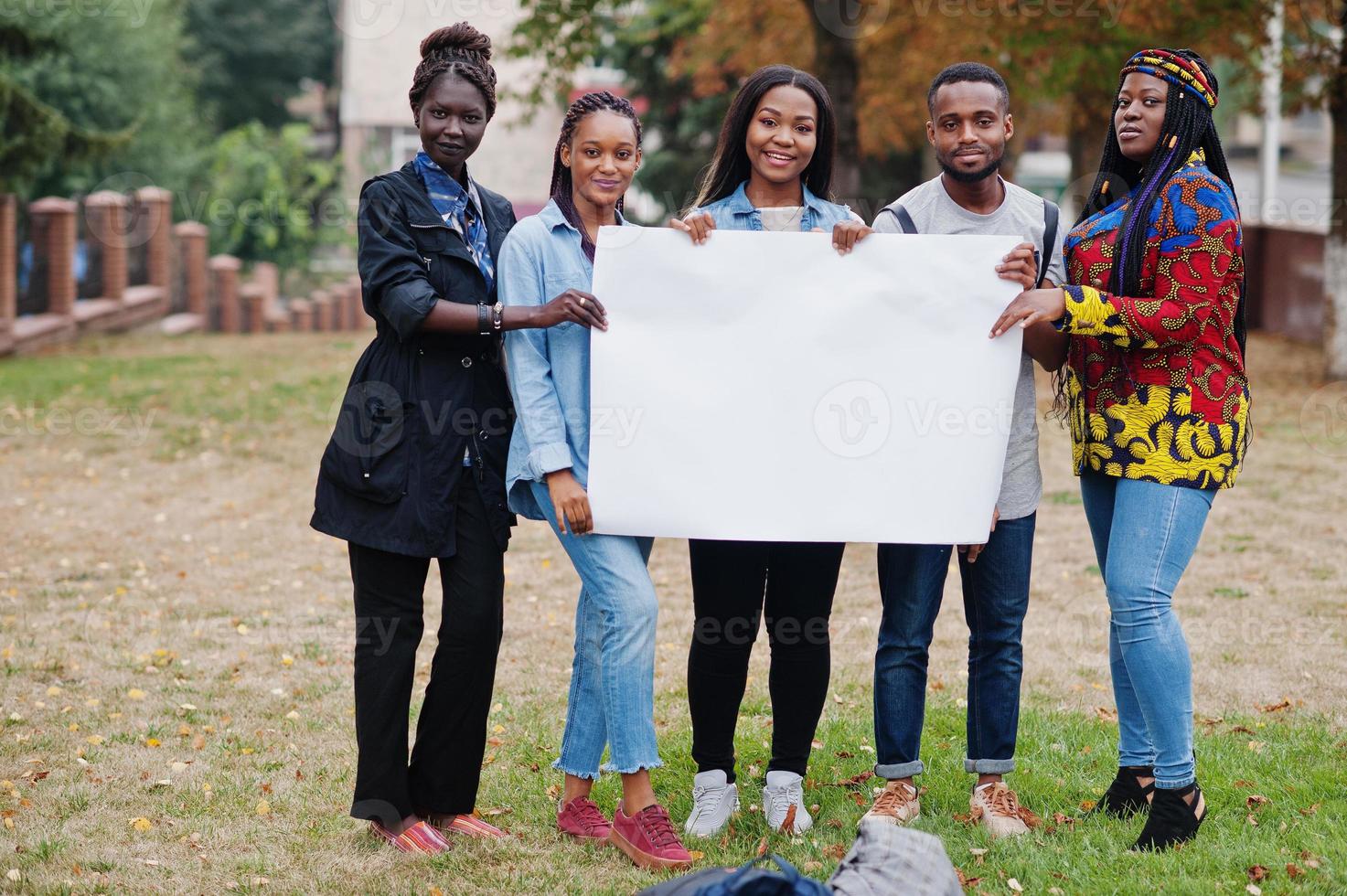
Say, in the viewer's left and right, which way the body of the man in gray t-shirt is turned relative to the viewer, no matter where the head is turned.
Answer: facing the viewer

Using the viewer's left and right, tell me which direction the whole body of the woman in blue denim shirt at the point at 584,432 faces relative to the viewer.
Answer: facing the viewer and to the right of the viewer

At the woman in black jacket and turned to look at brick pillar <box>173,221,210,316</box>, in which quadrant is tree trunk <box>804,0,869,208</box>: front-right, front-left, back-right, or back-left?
front-right

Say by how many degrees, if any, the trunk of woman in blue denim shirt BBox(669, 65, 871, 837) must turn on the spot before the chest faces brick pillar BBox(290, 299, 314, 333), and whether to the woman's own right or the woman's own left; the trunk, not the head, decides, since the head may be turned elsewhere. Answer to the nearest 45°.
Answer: approximately 180°

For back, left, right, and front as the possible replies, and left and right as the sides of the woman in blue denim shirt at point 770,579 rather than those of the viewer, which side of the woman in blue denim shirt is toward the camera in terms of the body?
front

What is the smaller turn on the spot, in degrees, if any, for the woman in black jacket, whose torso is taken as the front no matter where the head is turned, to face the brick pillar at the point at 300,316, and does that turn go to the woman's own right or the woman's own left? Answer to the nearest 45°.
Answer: approximately 135° to the woman's own left

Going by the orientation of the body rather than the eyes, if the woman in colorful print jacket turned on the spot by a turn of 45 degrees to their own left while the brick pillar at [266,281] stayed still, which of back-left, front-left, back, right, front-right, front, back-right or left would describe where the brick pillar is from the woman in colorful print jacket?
back-right

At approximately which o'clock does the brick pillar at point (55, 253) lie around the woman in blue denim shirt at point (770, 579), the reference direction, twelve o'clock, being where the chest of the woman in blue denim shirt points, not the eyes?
The brick pillar is roughly at 5 o'clock from the woman in blue denim shirt.

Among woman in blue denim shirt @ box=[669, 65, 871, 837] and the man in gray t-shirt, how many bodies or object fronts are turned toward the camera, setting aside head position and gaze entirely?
2
